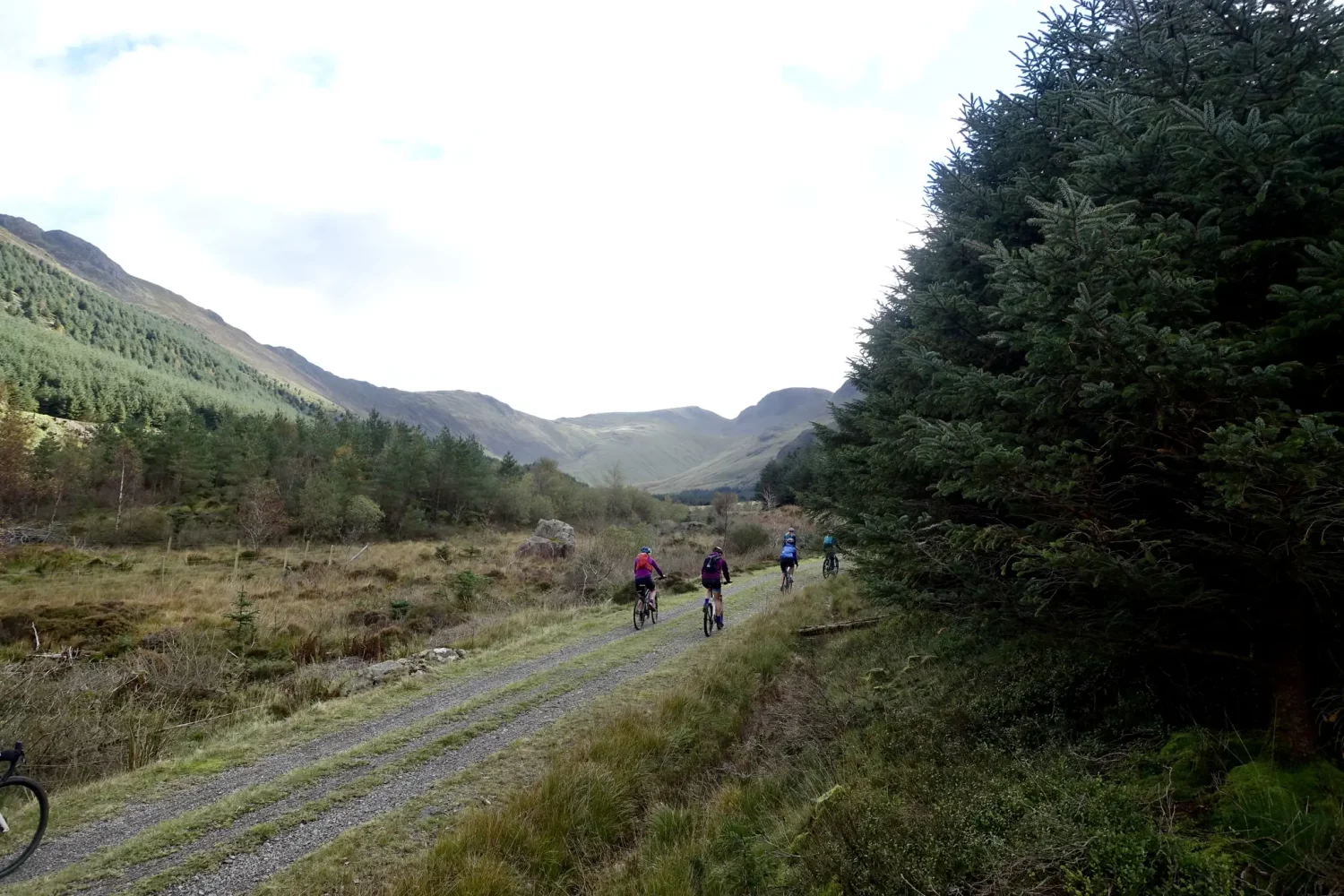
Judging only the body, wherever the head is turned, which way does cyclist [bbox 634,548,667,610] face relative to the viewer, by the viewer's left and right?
facing away from the viewer and to the right of the viewer

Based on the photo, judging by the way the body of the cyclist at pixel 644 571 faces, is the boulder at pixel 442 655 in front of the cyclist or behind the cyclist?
behind

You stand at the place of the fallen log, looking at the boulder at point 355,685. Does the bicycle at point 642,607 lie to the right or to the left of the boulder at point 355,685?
right

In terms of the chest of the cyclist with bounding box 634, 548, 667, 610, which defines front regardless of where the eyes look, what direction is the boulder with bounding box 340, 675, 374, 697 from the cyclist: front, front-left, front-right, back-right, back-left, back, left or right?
back

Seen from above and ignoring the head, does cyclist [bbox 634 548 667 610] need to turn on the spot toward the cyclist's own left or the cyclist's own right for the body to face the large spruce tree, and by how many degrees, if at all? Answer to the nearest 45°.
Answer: approximately 135° to the cyclist's own right

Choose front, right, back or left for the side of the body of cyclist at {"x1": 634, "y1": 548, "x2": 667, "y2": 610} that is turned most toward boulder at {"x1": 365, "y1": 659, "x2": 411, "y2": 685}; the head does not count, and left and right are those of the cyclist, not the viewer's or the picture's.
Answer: back

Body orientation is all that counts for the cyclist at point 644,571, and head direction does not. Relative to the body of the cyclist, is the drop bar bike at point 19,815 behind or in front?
behind

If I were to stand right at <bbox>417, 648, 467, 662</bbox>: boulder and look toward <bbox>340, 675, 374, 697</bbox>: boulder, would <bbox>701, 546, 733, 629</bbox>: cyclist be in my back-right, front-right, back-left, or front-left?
back-left
